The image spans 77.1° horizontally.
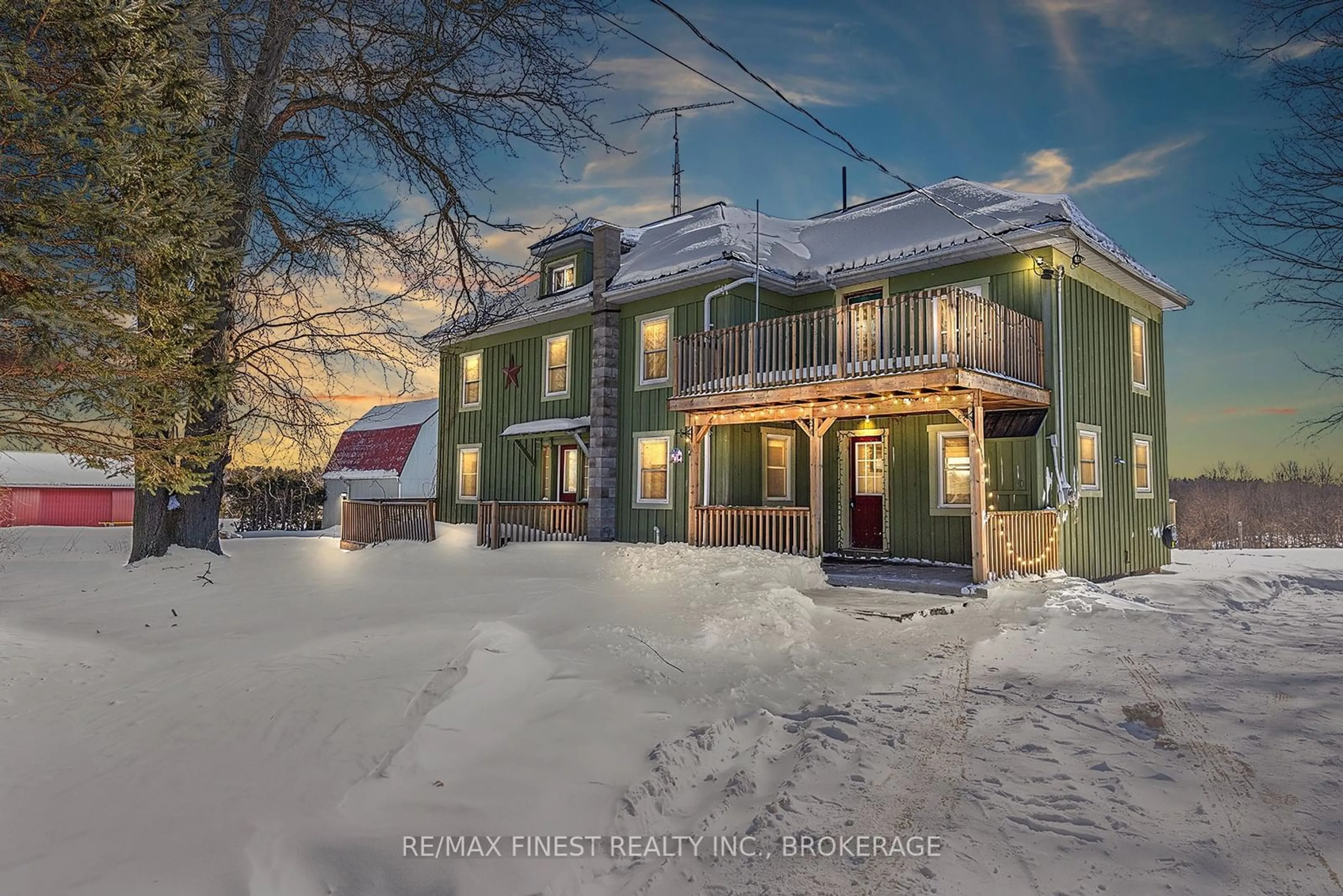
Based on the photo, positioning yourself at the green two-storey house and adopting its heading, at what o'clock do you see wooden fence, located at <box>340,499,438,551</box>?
The wooden fence is roughly at 2 o'clock from the green two-storey house.

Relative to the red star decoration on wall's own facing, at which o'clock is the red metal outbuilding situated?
The red metal outbuilding is roughly at 3 o'clock from the red star decoration on wall.

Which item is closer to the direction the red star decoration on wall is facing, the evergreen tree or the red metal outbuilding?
the evergreen tree

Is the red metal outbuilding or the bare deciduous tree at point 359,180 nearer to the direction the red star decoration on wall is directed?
the bare deciduous tree

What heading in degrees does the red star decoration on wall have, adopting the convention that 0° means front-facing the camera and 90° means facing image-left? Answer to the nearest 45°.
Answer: approximately 45°

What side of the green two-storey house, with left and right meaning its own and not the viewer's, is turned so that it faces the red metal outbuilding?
right

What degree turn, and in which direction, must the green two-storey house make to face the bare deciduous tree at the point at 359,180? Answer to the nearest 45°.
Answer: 0° — it already faces it

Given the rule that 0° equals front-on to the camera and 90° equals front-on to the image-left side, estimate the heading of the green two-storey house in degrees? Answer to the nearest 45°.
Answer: approximately 45°
